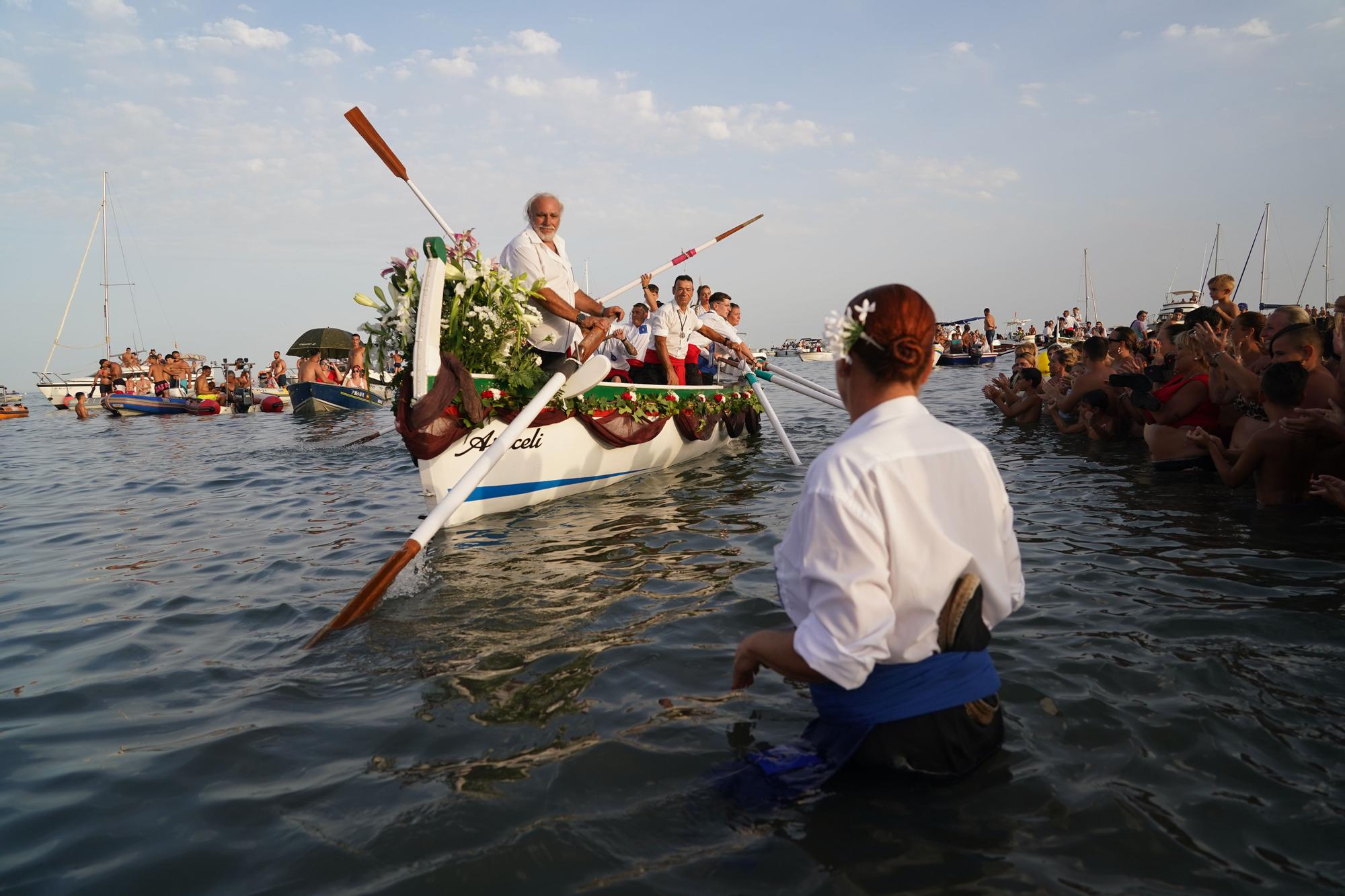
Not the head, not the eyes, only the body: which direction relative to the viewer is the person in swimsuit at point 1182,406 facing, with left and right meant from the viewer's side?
facing to the left of the viewer

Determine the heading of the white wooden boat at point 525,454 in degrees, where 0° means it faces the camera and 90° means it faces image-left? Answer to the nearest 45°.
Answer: approximately 45°

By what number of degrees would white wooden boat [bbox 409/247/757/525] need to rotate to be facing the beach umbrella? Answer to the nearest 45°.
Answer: approximately 135° to its right

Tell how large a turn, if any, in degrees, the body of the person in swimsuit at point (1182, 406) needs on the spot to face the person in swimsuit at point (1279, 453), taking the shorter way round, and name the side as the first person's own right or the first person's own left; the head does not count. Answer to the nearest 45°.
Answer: approximately 90° to the first person's own left

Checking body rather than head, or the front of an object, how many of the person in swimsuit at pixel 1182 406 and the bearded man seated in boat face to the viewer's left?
1

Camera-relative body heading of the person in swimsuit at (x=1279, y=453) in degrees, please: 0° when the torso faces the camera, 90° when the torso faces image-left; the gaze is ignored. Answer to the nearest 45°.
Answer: approximately 135°

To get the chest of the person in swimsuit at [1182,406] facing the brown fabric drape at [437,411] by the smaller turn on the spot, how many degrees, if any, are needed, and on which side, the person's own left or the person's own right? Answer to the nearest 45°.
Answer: approximately 45° to the person's own left

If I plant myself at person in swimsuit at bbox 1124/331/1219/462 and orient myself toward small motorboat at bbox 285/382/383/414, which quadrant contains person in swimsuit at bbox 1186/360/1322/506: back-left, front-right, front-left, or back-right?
back-left

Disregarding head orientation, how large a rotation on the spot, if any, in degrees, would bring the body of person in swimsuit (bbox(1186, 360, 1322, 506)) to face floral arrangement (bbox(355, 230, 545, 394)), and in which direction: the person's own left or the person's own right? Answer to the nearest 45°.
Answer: approximately 90° to the person's own left

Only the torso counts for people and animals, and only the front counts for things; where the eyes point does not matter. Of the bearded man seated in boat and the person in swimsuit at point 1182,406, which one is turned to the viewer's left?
the person in swimsuit
